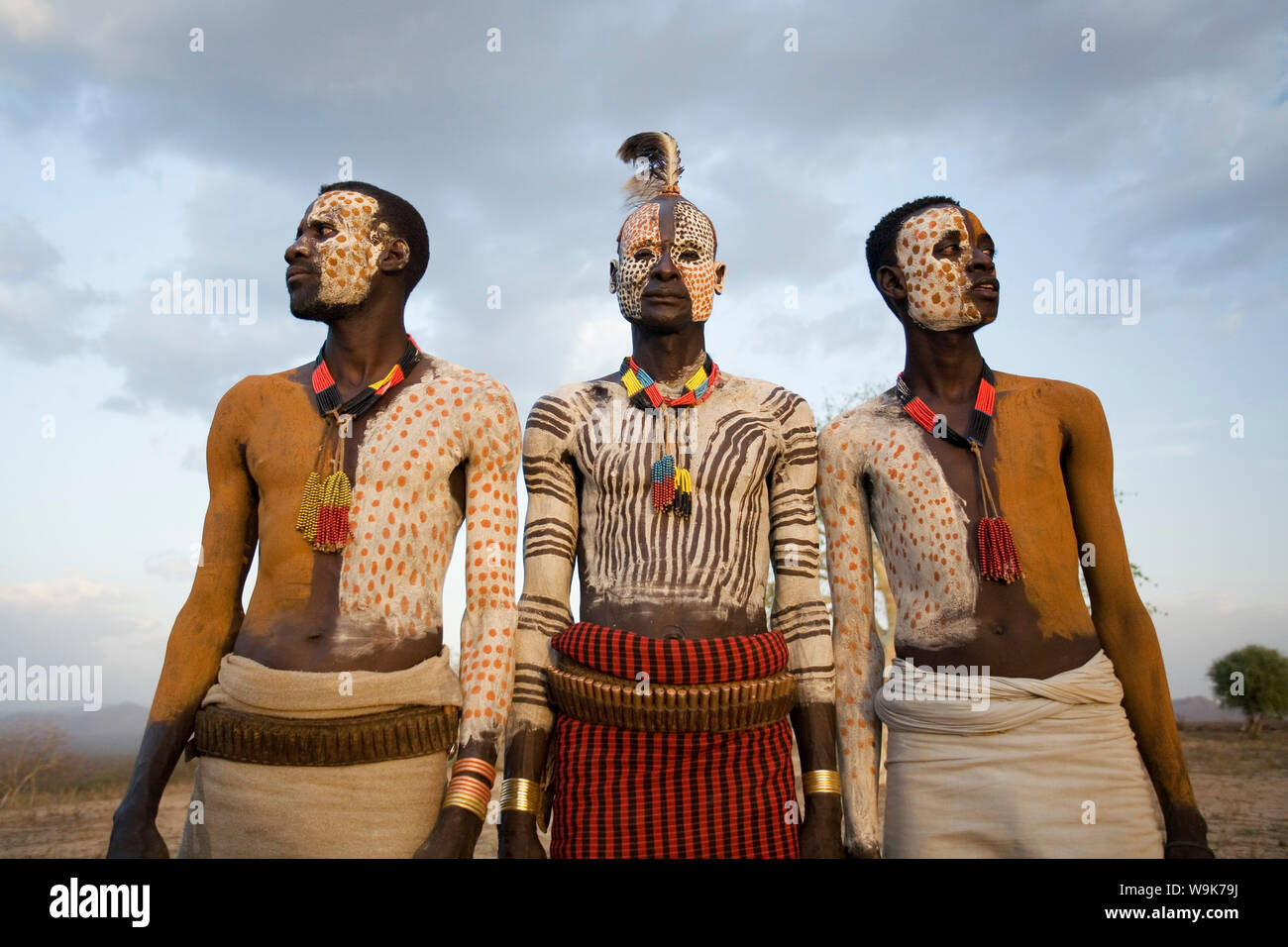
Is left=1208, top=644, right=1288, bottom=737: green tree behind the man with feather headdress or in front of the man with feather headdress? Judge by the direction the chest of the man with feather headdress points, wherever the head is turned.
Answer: behind

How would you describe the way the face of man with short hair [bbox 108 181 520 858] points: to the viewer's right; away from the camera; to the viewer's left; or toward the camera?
to the viewer's left

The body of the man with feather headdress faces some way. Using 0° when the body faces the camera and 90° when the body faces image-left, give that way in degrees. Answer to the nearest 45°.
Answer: approximately 0°

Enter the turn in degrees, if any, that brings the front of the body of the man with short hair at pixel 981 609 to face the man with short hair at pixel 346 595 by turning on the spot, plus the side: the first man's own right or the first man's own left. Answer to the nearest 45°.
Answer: approximately 45° to the first man's own right

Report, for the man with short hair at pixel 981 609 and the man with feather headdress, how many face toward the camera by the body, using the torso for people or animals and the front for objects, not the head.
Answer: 2

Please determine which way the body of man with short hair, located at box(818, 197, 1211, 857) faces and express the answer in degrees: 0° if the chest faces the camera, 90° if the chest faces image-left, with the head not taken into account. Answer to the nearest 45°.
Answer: approximately 0°

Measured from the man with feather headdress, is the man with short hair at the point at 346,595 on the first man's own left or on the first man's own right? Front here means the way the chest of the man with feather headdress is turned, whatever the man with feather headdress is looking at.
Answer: on the first man's own right

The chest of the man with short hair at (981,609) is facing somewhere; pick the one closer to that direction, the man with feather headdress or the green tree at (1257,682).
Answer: the man with feather headdress

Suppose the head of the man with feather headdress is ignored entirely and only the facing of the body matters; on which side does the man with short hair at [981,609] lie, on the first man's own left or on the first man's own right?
on the first man's own left
